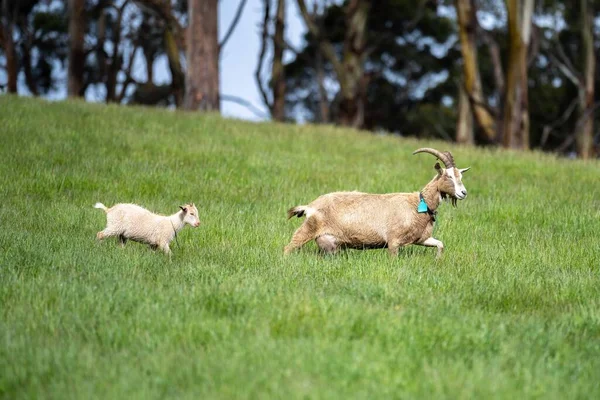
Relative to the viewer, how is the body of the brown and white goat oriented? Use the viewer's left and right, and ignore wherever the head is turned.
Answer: facing to the right of the viewer

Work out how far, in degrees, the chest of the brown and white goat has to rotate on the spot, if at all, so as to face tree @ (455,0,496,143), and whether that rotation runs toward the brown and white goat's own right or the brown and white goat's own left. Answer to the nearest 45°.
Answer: approximately 90° to the brown and white goat's own left

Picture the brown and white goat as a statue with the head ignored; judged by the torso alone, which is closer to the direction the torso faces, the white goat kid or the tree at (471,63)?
the tree

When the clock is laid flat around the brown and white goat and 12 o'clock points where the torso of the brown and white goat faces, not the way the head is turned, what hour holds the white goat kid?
The white goat kid is roughly at 6 o'clock from the brown and white goat.

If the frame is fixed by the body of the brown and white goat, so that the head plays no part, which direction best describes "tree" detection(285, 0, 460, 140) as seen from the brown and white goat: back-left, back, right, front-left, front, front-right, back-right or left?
left

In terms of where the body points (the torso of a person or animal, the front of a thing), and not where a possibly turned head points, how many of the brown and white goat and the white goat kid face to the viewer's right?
2

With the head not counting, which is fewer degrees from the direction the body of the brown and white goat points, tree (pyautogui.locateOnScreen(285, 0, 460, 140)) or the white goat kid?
the tree

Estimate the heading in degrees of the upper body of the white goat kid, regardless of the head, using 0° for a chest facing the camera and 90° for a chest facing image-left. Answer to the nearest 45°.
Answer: approximately 270°

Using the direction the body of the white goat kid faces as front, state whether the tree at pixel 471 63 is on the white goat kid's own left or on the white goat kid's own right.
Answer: on the white goat kid's own left

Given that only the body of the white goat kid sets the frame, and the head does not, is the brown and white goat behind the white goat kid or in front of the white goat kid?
in front
